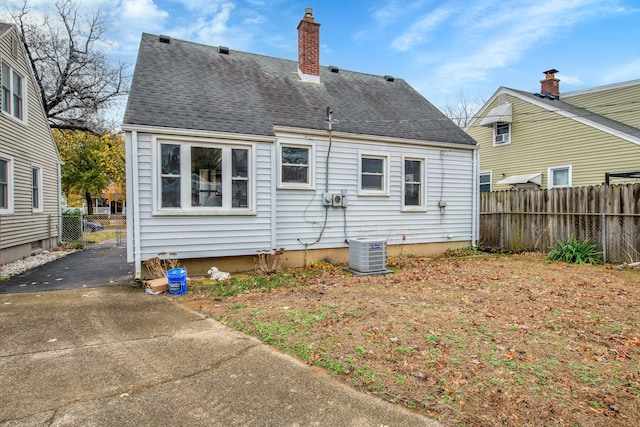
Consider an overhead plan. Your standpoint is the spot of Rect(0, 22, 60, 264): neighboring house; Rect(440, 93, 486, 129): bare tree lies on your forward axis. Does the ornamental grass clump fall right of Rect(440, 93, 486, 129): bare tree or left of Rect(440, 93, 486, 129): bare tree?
right

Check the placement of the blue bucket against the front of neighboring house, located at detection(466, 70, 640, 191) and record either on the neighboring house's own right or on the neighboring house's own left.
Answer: on the neighboring house's own left

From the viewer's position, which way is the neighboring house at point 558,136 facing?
facing away from the viewer and to the left of the viewer

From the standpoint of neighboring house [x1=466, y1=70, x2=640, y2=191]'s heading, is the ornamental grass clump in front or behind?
behind

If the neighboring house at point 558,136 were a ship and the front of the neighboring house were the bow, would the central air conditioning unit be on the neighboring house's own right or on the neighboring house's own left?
on the neighboring house's own left

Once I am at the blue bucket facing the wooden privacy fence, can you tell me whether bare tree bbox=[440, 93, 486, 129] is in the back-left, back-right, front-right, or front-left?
front-left

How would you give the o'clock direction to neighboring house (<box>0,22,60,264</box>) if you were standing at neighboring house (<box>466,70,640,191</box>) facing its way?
neighboring house (<box>0,22,60,264</box>) is roughly at 9 o'clock from neighboring house (<box>466,70,640,191</box>).
